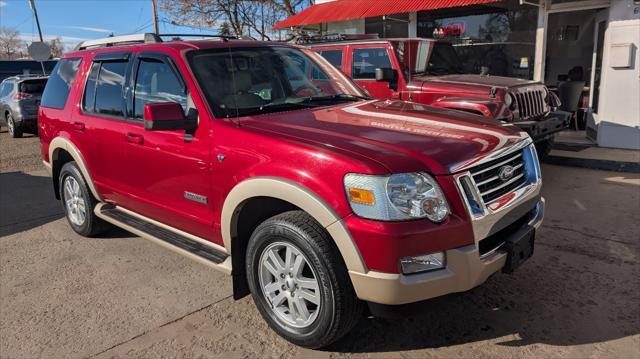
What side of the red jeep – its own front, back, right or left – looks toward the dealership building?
left

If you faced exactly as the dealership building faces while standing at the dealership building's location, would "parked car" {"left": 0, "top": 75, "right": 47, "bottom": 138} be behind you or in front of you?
in front

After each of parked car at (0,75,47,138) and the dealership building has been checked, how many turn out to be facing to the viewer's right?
0

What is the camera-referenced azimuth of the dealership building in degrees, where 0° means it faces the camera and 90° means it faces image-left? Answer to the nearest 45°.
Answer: approximately 45°

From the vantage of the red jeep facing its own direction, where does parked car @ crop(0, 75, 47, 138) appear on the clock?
The parked car is roughly at 5 o'clock from the red jeep.

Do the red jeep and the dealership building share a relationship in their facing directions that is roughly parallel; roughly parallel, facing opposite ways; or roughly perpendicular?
roughly perpendicular

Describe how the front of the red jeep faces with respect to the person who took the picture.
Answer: facing the viewer and to the right of the viewer

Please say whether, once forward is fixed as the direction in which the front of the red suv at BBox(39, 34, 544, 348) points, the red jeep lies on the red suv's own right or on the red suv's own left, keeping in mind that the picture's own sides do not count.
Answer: on the red suv's own left

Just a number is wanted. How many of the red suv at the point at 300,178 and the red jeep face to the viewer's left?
0

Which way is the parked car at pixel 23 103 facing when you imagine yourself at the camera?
facing away from the viewer and to the left of the viewer

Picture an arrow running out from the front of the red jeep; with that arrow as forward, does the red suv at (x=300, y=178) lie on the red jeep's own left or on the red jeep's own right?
on the red jeep's own right

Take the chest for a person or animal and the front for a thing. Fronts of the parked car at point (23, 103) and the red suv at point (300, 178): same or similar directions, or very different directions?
very different directions
